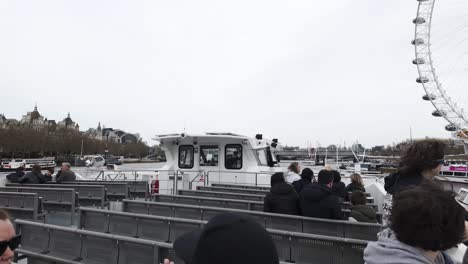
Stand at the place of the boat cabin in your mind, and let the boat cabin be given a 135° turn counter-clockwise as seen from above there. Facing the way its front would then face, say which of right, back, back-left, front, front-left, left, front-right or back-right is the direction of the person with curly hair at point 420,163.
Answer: back-left

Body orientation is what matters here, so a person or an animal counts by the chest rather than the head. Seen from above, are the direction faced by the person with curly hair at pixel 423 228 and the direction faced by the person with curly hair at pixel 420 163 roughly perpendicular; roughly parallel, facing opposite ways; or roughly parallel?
roughly parallel

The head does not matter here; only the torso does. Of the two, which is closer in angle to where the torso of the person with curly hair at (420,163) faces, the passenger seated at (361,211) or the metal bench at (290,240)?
the passenger seated

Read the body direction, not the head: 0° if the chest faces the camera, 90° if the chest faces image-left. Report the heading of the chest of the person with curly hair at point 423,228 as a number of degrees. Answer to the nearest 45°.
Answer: approximately 225°

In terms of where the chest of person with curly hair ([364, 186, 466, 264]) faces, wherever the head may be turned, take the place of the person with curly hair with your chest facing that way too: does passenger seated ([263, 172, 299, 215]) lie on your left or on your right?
on your left

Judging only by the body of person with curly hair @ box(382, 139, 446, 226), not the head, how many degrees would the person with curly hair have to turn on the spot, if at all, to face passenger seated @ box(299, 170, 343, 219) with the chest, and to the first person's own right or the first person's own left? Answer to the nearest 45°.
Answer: approximately 90° to the first person's own left

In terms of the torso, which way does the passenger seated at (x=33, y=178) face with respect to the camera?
away from the camera

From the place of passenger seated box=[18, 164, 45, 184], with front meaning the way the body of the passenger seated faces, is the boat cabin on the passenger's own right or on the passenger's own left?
on the passenger's own right

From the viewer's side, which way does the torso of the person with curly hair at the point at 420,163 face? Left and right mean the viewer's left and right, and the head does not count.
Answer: facing away from the viewer and to the right of the viewer

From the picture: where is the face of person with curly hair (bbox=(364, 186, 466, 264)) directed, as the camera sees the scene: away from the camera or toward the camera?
away from the camera

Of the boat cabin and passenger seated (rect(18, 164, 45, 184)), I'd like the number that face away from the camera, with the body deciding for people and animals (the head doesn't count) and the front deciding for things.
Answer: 1

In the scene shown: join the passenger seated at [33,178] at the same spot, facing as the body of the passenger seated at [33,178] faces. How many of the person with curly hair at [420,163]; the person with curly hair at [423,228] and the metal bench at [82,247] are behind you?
3
